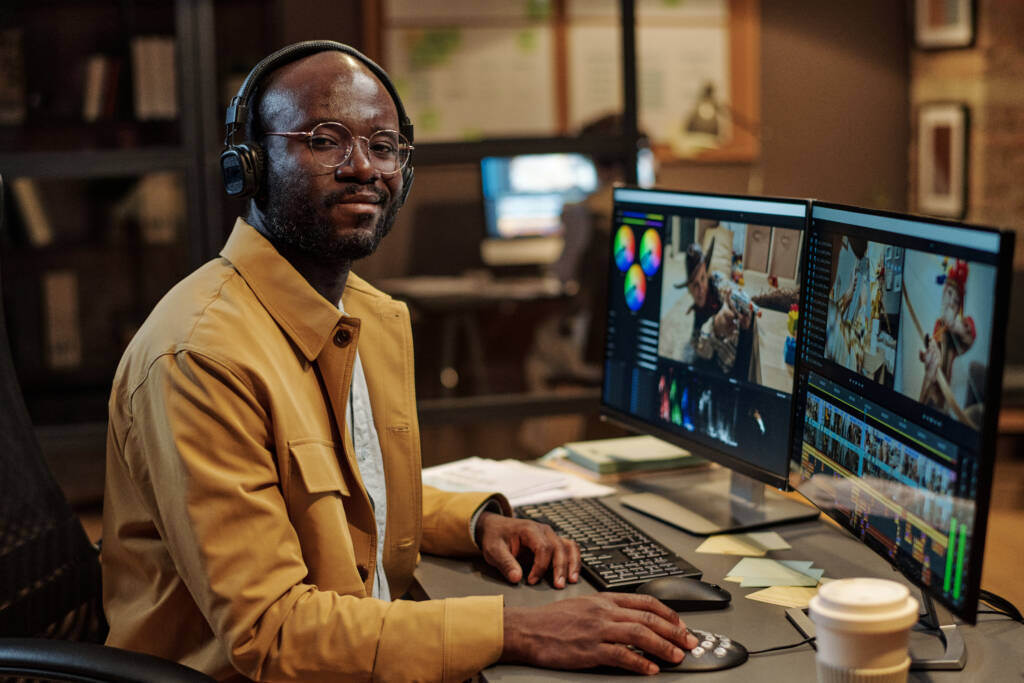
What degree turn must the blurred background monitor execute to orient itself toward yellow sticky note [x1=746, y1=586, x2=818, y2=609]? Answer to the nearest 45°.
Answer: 0° — it already faces it

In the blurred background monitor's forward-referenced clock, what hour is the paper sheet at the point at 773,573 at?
The paper sheet is roughly at 12 o'clock from the blurred background monitor.

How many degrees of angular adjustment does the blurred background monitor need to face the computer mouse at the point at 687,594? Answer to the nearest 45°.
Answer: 0° — it already faces it

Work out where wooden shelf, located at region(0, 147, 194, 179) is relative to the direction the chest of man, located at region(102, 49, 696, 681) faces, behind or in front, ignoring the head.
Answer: behind

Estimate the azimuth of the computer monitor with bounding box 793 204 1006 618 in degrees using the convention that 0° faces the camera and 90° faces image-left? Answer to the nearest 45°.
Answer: approximately 45°

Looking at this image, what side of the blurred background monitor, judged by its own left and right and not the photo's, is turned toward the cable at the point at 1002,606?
front

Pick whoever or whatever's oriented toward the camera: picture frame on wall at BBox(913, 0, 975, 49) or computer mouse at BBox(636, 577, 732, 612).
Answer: the picture frame on wall

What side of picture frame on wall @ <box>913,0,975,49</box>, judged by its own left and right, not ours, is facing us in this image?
front

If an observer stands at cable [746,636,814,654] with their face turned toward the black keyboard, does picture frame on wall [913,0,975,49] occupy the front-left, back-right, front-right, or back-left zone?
front-right

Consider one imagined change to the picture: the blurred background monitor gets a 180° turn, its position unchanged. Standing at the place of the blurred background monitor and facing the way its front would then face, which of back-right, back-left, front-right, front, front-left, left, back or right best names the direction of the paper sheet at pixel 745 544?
back

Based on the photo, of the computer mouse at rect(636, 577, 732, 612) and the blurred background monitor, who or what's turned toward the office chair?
the blurred background monitor

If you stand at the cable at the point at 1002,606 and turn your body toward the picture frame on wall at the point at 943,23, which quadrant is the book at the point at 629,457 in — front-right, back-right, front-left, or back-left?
front-left

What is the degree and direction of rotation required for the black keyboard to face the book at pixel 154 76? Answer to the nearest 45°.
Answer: approximately 90° to its right

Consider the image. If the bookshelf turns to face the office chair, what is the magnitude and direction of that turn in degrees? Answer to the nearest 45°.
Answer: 0° — it already faces it
